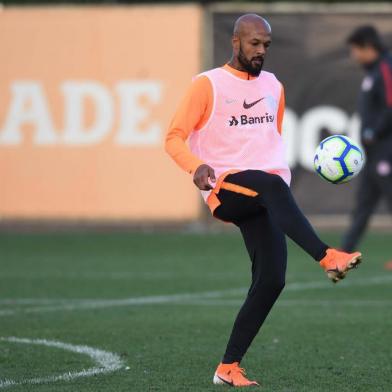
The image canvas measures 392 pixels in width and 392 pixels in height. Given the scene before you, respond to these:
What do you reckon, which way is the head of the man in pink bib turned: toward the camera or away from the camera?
toward the camera

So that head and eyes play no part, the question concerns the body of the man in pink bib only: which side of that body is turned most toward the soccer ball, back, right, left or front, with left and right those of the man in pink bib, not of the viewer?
left

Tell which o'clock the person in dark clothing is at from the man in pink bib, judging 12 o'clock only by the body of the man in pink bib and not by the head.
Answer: The person in dark clothing is roughly at 8 o'clock from the man in pink bib.

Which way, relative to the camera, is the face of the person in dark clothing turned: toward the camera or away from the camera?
toward the camera

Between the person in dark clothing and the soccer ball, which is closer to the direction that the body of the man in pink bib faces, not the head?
the soccer ball

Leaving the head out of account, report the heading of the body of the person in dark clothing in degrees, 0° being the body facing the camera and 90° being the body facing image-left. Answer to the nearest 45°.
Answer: approximately 90°

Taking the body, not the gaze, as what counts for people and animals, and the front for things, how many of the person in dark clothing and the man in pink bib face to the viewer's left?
1

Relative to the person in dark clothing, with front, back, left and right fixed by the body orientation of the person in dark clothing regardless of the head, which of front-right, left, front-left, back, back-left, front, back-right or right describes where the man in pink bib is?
left

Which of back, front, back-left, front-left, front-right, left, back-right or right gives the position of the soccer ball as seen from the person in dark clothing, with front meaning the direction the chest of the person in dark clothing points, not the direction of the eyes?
left

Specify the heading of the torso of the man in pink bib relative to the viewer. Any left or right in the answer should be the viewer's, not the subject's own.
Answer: facing the viewer and to the right of the viewer
